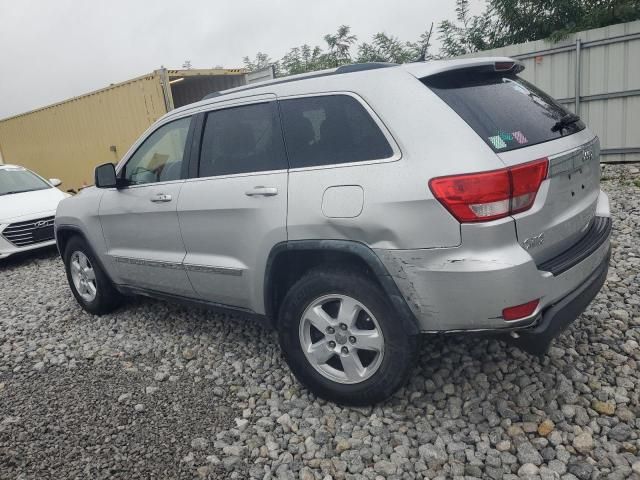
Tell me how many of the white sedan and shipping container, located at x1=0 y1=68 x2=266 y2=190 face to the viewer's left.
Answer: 0

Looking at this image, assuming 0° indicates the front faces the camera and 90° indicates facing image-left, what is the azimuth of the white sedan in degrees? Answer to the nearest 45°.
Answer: approximately 315°

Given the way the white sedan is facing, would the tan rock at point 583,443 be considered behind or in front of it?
in front

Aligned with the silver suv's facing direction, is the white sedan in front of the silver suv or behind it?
in front

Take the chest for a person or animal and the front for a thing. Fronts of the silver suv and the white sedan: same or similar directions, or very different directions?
very different directions

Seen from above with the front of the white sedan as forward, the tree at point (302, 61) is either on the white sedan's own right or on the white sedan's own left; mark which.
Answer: on the white sedan's own left

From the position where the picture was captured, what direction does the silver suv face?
facing away from the viewer and to the left of the viewer

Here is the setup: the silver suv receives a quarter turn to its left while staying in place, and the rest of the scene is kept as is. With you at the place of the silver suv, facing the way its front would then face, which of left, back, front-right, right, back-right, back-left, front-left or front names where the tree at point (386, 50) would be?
back-right
